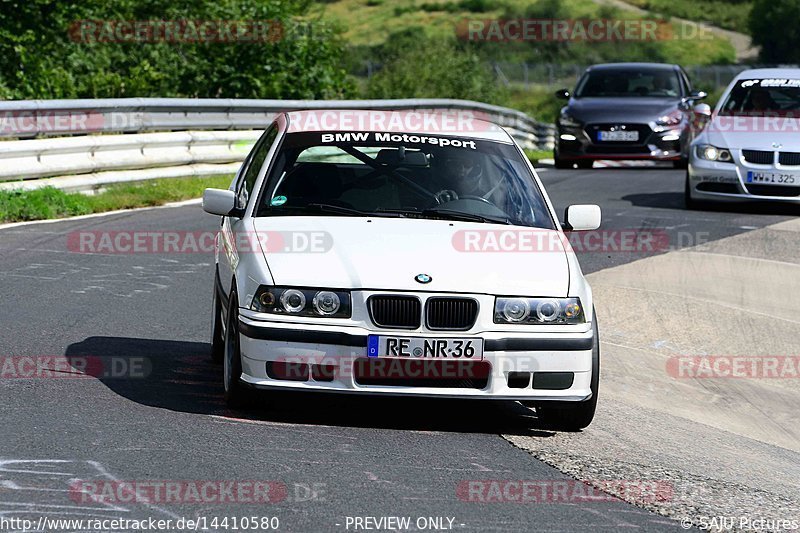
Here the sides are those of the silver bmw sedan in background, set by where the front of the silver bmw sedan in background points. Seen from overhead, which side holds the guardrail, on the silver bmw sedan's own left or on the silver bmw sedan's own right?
on the silver bmw sedan's own right

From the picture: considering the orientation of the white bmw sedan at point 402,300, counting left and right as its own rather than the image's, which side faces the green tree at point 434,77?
back

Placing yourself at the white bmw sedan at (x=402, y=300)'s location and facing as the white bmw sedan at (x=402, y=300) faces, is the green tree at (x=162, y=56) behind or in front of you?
behind

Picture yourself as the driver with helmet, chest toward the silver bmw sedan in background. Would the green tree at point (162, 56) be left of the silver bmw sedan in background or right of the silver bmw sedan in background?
left

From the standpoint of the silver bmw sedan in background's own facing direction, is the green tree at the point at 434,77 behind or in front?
behind

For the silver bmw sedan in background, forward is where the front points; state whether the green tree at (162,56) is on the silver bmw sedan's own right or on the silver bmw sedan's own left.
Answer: on the silver bmw sedan's own right

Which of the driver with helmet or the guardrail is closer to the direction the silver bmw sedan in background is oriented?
the driver with helmet

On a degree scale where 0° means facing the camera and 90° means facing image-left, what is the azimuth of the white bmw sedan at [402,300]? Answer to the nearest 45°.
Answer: approximately 0°

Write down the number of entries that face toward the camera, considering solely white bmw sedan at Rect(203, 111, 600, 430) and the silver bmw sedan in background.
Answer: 2

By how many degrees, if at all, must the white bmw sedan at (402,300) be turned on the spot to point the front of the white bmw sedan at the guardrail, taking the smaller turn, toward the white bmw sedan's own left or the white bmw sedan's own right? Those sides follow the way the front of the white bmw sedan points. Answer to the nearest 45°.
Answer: approximately 180°

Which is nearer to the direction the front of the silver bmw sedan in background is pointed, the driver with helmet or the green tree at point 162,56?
the driver with helmet

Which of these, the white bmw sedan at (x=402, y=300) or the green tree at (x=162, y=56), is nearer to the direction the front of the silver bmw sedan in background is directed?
the white bmw sedan
